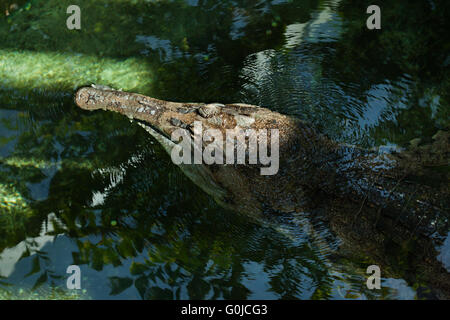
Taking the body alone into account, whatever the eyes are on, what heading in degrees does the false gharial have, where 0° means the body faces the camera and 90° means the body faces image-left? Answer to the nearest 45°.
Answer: approximately 90°
